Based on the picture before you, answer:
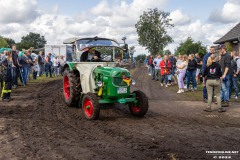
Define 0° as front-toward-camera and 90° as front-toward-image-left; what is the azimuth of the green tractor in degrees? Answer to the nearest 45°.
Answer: approximately 315°

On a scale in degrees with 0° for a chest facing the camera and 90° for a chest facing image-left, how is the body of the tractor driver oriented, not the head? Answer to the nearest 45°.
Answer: approximately 315°
